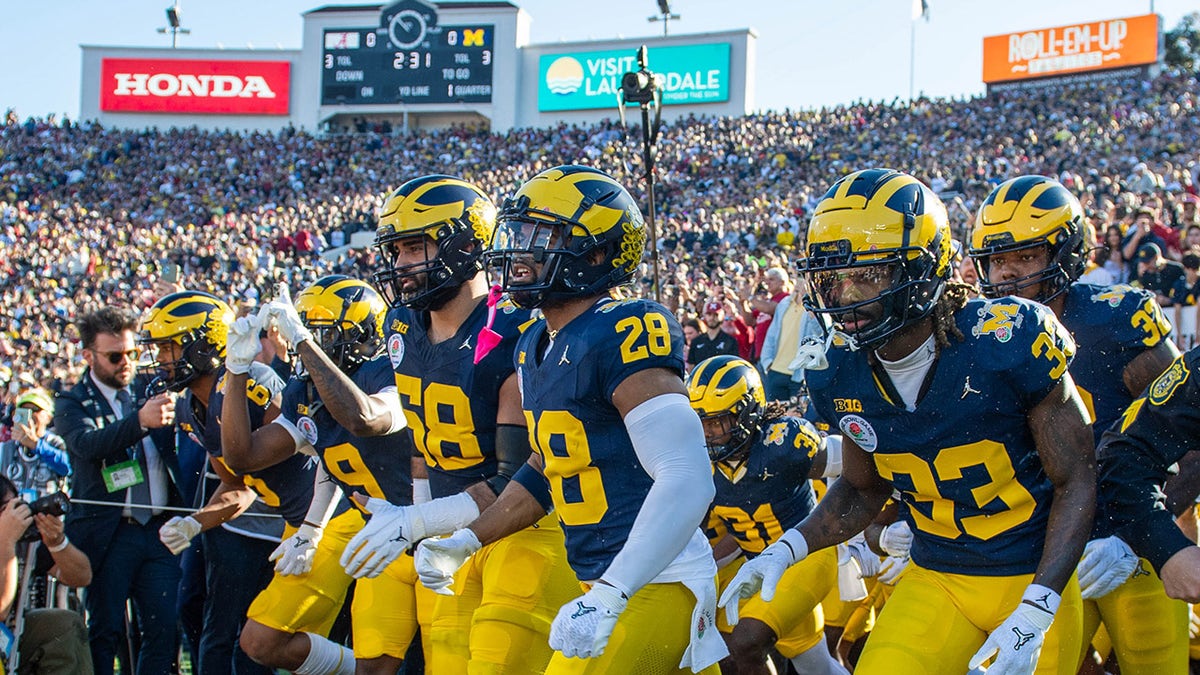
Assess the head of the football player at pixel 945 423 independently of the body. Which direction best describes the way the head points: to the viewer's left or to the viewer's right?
to the viewer's left

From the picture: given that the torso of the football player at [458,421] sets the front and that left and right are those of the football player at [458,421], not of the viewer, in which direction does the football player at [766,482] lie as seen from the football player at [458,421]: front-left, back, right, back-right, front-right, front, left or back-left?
back

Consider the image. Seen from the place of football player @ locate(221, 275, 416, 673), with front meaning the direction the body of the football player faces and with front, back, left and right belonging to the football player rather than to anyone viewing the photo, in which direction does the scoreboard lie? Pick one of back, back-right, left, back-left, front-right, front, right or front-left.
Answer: back-right

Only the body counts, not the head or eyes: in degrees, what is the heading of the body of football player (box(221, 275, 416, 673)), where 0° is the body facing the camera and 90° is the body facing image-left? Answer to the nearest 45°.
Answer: approximately 45°

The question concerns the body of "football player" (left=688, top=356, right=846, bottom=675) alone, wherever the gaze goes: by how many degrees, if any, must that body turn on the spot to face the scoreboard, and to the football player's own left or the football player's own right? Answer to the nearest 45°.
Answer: approximately 135° to the football player's own right

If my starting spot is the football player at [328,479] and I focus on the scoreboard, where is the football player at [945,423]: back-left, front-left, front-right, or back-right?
back-right

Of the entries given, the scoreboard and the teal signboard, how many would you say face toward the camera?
2

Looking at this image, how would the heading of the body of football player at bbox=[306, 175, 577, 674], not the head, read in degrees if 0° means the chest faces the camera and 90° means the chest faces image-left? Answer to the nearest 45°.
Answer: approximately 45°

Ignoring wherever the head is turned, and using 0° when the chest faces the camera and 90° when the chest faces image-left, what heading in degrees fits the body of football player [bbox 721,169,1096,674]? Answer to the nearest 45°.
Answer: approximately 45°
